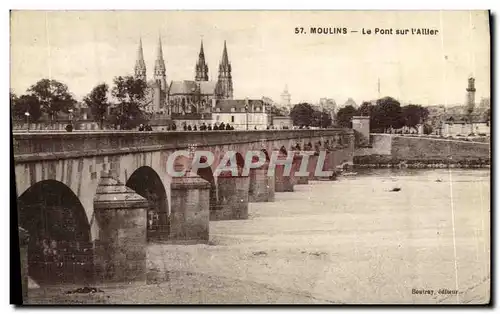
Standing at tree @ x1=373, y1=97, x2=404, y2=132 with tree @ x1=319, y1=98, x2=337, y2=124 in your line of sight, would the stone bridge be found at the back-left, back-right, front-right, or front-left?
front-left

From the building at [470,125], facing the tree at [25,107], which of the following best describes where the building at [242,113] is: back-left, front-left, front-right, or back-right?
front-right

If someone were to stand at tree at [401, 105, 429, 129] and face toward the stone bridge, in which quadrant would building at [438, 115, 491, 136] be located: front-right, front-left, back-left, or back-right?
back-left
